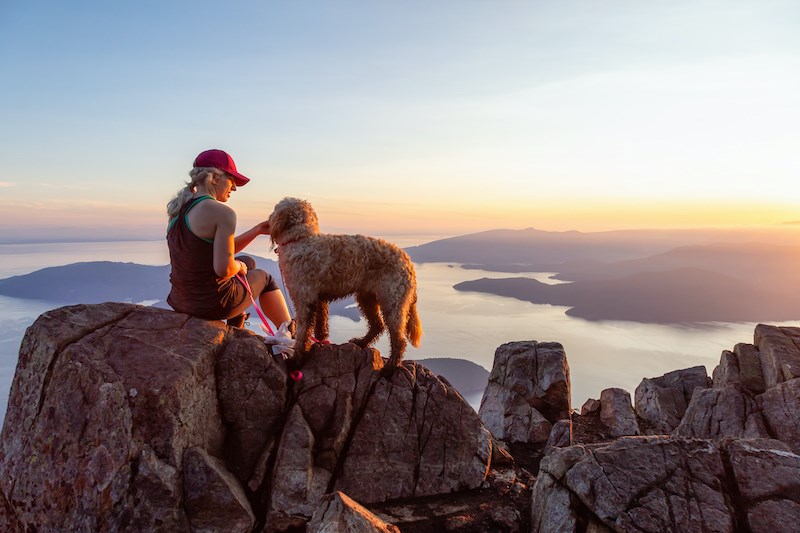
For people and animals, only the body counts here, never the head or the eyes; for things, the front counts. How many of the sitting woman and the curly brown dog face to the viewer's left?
1

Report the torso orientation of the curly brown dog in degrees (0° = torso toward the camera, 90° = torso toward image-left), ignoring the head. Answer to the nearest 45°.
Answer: approximately 90°

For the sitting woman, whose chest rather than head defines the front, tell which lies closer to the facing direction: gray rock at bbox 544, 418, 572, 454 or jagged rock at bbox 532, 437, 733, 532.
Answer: the gray rock

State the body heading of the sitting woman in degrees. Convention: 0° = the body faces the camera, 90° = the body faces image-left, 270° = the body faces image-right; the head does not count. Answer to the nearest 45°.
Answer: approximately 225°

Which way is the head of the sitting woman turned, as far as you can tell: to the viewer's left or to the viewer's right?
to the viewer's right
